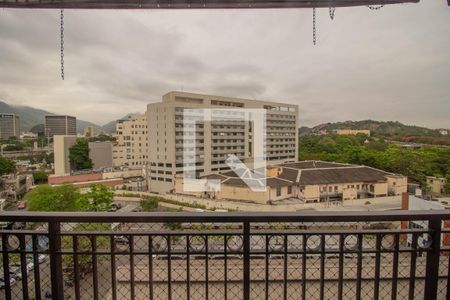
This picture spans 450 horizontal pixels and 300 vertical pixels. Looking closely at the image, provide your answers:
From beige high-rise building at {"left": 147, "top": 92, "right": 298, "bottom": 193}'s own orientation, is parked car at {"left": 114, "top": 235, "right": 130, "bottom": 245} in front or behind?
in front

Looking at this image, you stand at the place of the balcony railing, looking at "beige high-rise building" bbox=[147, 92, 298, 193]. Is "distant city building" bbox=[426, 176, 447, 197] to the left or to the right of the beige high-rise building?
right

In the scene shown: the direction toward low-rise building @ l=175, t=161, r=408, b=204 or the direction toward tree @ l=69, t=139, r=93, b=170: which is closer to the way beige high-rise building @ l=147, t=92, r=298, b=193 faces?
the low-rise building

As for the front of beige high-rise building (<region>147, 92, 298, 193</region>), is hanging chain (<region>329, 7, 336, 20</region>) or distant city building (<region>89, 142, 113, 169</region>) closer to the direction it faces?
the hanging chain

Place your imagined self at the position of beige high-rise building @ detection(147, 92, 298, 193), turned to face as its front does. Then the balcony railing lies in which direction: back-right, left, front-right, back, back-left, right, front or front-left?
front-right

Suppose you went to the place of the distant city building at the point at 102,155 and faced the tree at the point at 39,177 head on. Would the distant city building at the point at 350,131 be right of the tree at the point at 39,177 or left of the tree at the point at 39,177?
left

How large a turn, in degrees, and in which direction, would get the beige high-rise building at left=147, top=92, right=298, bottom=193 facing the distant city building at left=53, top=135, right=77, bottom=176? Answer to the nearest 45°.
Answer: approximately 135° to its right

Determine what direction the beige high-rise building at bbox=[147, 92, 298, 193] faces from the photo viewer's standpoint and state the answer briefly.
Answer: facing the viewer and to the right of the viewer

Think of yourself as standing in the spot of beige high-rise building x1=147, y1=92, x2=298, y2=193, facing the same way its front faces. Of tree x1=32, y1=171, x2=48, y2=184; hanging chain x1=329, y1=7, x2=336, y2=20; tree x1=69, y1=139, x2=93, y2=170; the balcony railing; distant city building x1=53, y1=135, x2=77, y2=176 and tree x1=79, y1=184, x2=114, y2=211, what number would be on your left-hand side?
0

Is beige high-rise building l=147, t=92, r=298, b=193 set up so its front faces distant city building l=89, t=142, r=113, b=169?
no

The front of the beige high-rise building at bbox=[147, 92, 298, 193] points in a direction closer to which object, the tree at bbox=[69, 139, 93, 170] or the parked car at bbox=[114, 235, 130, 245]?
the parked car

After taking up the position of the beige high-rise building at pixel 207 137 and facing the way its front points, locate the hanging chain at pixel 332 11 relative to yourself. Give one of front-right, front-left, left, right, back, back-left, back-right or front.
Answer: front-right
